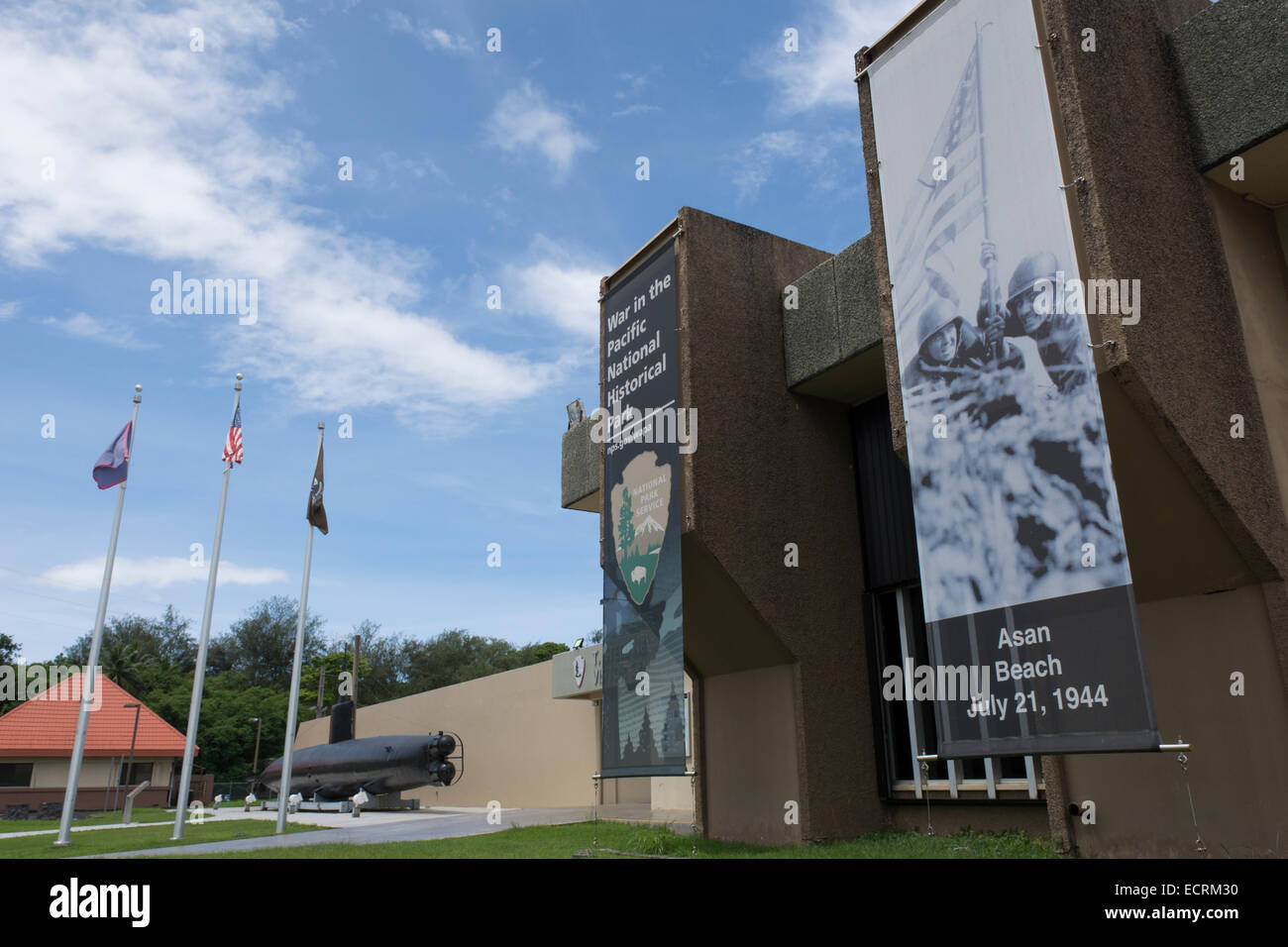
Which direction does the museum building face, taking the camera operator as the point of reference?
facing the viewer and to the left of the viewer

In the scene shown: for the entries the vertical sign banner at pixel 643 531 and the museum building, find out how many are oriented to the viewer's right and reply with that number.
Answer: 0

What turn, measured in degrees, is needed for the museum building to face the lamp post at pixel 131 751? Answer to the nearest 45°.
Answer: approximately 90° to its right

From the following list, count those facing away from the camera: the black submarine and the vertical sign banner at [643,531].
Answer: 0

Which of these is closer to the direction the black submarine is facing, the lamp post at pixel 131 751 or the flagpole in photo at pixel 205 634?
the flagpole in photo

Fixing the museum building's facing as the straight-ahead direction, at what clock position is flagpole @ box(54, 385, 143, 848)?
The flagpole is roughly at 2 o'clock from the museum building.

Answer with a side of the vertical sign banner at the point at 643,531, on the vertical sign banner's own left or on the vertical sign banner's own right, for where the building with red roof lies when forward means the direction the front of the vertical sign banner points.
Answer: on the vertical sign banner's own right

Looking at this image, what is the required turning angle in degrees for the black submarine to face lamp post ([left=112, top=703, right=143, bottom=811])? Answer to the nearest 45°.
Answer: approximately 180°

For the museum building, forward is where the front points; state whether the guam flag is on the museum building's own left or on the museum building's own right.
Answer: on the museum building's own right

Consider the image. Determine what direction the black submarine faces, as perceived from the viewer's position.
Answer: facing the viewer and to the right of the viewer
